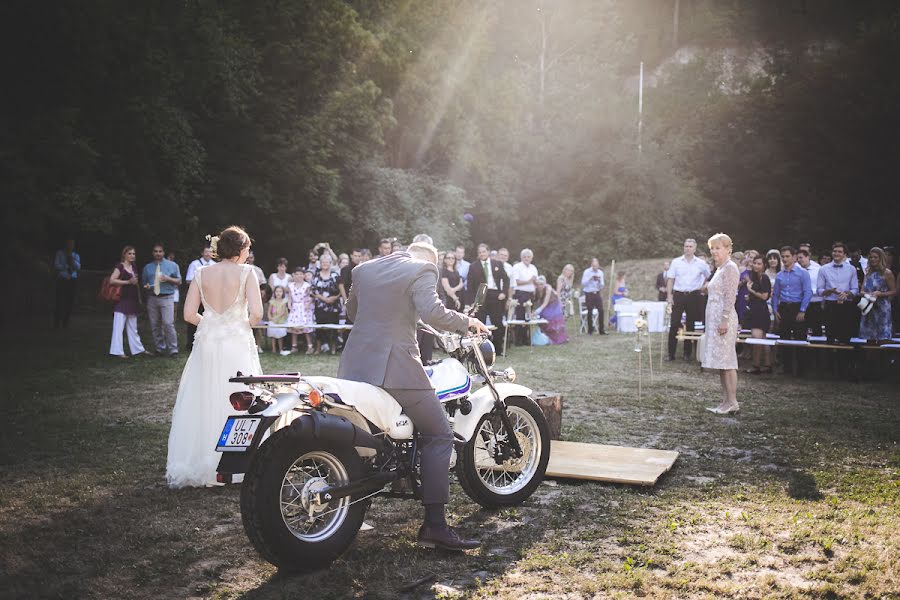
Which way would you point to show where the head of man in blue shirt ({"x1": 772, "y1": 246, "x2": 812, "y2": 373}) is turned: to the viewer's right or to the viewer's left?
to the viewer's left

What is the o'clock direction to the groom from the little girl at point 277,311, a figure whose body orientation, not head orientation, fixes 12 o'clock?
The groom is roughly at 12 o'clock from the little girl.

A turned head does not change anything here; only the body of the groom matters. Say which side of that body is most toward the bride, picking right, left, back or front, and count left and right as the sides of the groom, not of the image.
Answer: left

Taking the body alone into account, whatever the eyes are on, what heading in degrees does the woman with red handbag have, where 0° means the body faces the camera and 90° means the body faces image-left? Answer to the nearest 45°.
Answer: approximately 315°

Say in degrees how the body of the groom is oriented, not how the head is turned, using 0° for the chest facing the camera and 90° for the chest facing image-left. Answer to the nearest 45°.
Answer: approximately 225°

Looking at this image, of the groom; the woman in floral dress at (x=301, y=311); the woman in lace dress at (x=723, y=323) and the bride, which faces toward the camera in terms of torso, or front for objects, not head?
the woman in floral dress

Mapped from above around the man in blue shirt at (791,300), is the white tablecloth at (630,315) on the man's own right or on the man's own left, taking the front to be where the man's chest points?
on the man's own right

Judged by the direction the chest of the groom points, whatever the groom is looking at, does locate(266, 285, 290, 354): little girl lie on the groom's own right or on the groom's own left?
on the groom's own left

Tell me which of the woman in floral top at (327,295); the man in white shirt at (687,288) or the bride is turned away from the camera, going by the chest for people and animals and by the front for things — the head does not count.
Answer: the bride
